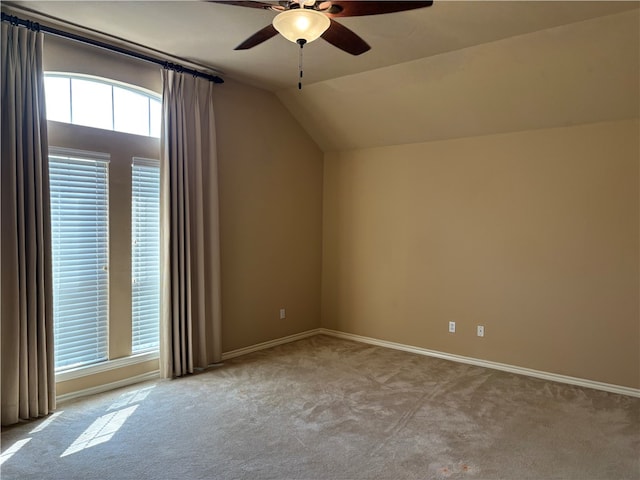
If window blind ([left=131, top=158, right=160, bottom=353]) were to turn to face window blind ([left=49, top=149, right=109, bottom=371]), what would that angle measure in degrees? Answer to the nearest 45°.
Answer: approximately 90° to its right

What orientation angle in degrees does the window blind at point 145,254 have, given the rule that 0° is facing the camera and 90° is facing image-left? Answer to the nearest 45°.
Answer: approximately 315°

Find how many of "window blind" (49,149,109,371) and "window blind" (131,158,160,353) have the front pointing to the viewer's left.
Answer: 0

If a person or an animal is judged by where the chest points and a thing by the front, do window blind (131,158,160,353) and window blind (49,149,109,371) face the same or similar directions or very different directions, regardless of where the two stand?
same or similar directions

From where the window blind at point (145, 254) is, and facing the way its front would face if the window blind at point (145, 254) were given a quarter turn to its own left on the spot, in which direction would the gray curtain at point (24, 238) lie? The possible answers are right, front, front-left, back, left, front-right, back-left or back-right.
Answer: back

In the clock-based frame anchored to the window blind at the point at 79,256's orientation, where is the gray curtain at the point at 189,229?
The gray curtain is roughly at 10 o'clock from the window blind.

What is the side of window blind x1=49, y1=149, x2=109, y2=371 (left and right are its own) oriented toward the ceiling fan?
front

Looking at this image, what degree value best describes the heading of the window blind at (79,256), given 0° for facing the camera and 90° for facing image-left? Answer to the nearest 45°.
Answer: approximately 315°
